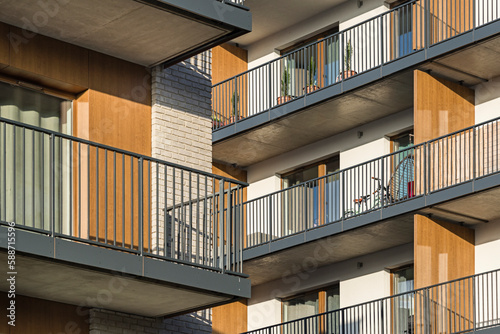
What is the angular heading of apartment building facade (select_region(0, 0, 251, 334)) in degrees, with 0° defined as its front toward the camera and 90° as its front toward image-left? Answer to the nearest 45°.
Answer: approximately 315°

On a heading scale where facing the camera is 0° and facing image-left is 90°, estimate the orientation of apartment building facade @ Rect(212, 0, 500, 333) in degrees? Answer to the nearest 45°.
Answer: approximately 45°

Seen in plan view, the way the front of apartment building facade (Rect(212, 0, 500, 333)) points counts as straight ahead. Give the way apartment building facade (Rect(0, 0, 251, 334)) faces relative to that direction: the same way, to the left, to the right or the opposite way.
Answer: to the left

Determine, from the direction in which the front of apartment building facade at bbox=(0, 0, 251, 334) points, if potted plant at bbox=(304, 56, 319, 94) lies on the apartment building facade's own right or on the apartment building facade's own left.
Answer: on the apartment building facade's own left

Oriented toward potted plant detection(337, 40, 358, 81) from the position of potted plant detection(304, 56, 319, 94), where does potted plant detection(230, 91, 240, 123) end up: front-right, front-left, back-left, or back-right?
back-right

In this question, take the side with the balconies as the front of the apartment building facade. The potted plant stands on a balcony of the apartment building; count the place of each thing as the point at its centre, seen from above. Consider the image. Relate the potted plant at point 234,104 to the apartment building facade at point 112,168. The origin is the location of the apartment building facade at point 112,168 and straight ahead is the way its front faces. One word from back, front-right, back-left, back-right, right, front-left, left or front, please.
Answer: back-left
